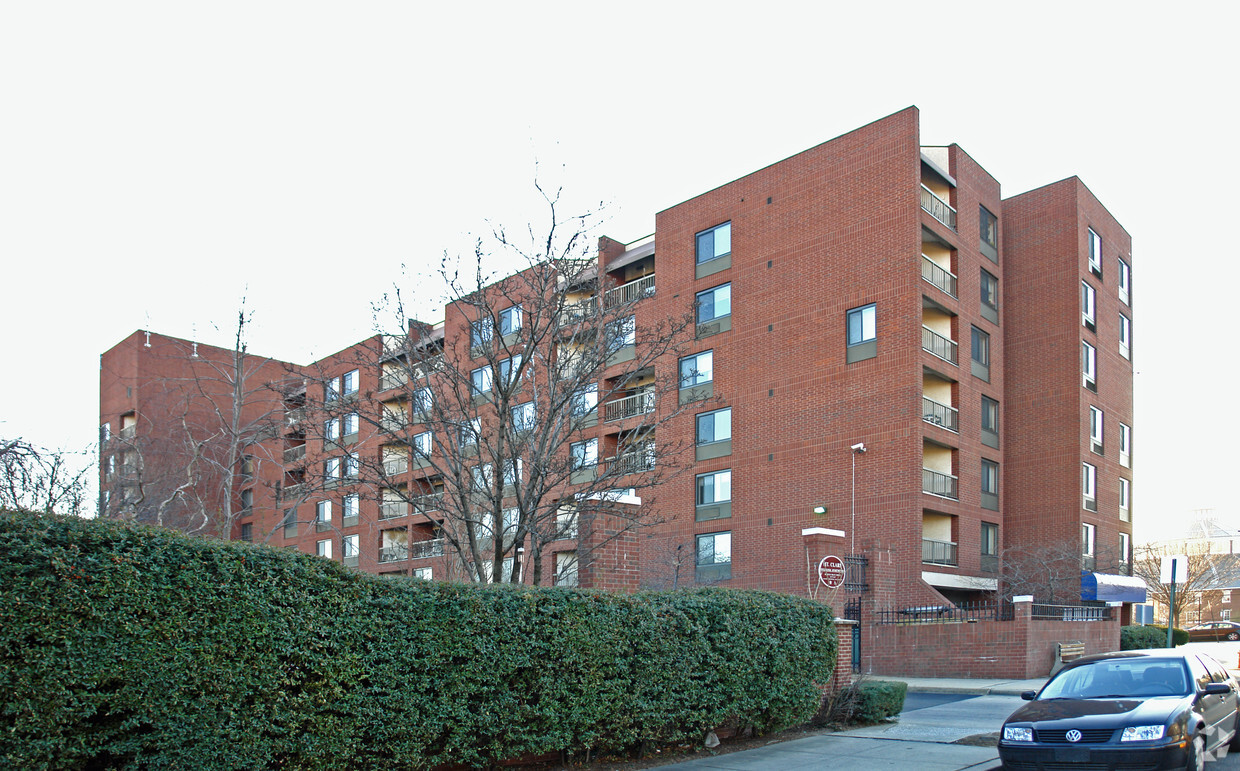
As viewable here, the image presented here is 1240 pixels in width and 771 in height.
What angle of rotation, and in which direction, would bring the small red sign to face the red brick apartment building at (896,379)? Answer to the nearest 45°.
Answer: approximately 180°

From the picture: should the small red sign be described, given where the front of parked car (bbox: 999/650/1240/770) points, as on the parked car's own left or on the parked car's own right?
on the parked car's own right

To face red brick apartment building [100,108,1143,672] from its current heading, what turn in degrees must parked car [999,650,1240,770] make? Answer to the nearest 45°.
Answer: approximately 135° to its right

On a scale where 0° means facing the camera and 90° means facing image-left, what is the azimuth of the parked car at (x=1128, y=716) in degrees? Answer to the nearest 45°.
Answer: approximately 45°

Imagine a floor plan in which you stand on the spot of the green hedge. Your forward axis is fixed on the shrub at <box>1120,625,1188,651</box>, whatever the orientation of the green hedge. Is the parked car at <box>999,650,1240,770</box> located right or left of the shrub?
right

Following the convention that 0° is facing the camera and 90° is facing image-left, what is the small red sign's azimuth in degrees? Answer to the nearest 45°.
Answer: approximately 0°
